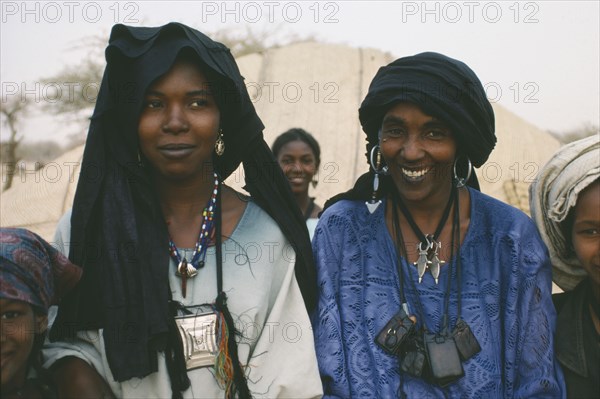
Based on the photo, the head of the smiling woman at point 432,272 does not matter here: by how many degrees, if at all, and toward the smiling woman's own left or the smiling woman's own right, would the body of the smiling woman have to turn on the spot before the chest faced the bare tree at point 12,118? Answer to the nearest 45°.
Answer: approximately 135° to the smiling woman's own right

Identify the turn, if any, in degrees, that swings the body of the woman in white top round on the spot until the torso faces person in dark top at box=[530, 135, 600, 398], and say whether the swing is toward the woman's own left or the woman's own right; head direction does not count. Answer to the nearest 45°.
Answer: approximately 90° to the woman's own left

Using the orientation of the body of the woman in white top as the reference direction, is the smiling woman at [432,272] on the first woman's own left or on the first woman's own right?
on the first woman's own left

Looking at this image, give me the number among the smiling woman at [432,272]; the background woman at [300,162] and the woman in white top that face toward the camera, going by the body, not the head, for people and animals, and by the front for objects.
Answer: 3

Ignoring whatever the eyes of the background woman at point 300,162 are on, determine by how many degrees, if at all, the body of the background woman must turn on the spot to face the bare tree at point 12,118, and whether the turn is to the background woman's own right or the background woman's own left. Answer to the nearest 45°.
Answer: approximately 135° to the background woman's own right

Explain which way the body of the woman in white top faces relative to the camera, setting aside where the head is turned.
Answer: toward the camera

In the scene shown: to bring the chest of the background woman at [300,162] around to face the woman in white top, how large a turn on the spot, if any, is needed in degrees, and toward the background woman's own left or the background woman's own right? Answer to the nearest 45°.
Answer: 0° — they already face them

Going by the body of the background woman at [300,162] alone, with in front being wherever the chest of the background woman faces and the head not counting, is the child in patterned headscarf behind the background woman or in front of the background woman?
in front

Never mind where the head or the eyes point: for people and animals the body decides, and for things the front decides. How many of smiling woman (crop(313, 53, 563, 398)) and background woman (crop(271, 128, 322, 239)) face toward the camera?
2

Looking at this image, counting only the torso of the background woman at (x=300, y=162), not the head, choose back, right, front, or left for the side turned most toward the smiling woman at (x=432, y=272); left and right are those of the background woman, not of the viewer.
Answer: front

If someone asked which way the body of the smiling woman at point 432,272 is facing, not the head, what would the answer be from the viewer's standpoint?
toward the camera
